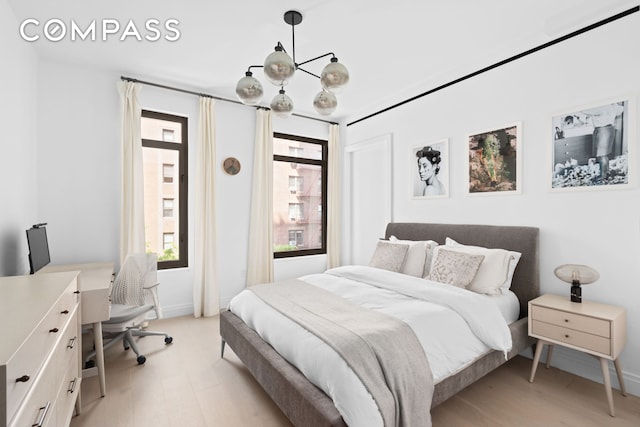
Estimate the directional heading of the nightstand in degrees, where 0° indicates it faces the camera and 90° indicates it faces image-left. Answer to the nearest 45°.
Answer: approximately 45°

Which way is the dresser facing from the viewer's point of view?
to the viewer's right

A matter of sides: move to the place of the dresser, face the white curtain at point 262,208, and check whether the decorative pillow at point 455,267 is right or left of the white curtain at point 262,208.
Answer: right

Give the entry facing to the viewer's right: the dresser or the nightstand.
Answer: the dresser

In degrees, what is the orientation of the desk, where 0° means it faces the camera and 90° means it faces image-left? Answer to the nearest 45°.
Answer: approximately 270°

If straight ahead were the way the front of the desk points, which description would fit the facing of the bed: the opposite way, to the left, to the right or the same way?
the opposite way

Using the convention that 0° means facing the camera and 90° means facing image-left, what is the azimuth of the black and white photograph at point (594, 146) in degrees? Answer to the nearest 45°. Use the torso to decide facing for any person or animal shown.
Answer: approximately 45°

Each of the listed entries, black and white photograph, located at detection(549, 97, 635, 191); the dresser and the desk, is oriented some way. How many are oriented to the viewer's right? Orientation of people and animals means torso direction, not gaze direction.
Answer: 2

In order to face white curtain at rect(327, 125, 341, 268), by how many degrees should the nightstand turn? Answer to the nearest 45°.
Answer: approximately 45° to its right

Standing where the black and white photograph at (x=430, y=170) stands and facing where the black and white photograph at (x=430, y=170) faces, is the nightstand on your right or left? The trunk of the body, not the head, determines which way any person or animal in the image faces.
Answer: on your left
